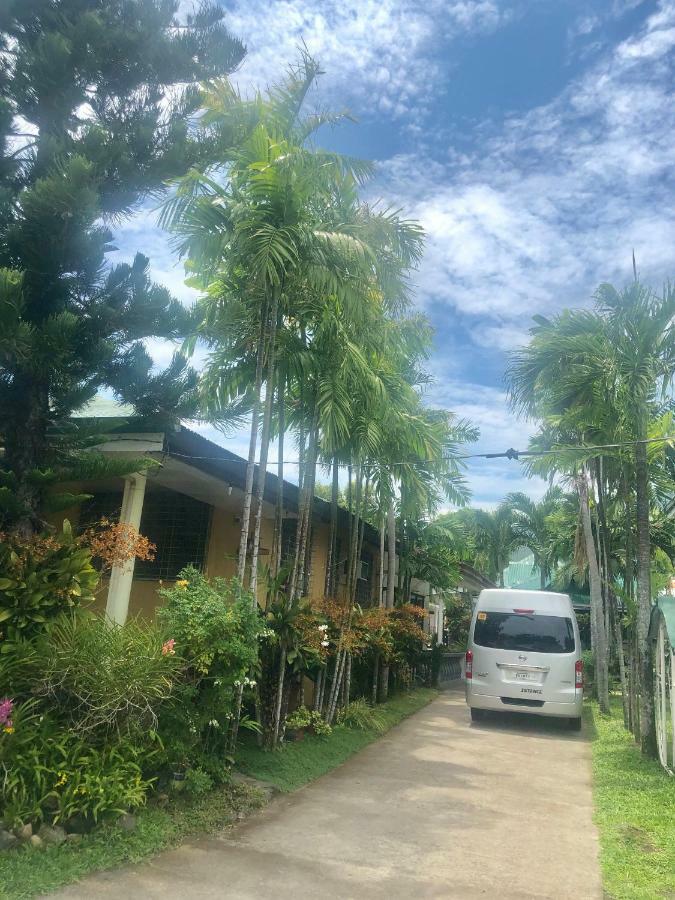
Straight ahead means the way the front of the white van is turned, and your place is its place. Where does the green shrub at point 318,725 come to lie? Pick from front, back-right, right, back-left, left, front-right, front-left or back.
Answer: back-left

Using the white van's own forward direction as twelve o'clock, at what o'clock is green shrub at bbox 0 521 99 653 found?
The green shrub is roughly at 7 o'clock from the white van.

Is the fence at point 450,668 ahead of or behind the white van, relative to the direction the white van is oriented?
ahead

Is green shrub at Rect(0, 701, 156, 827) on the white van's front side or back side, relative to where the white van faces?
on the back side

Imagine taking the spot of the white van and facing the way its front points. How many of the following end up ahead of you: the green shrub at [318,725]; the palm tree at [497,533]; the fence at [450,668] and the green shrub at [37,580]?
2

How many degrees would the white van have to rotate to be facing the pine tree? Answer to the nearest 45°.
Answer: approximately 135° to its left

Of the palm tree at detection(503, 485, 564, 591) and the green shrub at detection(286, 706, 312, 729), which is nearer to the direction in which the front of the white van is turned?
the palm tree

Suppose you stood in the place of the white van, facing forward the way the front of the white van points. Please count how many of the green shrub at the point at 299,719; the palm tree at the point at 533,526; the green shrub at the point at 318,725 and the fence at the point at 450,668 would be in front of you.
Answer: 2

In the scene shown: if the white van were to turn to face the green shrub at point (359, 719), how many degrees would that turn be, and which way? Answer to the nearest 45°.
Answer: approximately 135° to its left

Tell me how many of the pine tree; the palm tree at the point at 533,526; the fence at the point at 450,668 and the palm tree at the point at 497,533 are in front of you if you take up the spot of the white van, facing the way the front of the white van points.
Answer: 3

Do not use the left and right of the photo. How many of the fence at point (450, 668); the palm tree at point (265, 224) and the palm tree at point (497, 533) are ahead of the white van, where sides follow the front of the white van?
2

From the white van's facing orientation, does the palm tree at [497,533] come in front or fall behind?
in front

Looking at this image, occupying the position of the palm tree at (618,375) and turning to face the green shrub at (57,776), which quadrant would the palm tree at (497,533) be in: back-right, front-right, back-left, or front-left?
back-right

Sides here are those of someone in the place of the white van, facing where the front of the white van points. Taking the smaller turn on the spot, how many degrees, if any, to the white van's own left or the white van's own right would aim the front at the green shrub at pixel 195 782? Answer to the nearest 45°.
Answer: approximately 180°

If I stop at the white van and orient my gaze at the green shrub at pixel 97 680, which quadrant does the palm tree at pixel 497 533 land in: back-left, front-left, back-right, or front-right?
back-right

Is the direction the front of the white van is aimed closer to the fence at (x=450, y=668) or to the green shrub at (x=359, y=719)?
the fence

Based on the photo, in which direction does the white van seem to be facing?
away from the camera
